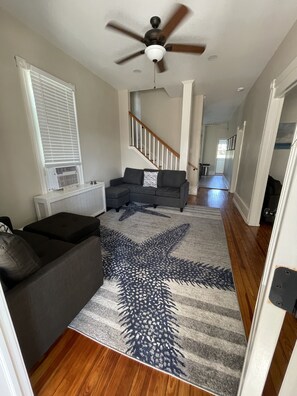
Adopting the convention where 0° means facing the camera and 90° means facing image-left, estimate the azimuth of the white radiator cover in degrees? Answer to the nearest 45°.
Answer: approximately 315°

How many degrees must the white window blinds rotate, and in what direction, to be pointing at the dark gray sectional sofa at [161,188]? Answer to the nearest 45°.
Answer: approximately 45° to its left

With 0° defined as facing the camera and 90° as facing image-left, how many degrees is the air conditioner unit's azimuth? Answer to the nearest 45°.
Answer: approximately 315°

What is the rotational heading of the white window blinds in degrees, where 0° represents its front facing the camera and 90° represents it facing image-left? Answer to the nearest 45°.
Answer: approximately 315°

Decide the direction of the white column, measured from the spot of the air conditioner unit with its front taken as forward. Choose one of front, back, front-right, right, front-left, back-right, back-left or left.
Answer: front-left

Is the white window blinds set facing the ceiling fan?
yes
